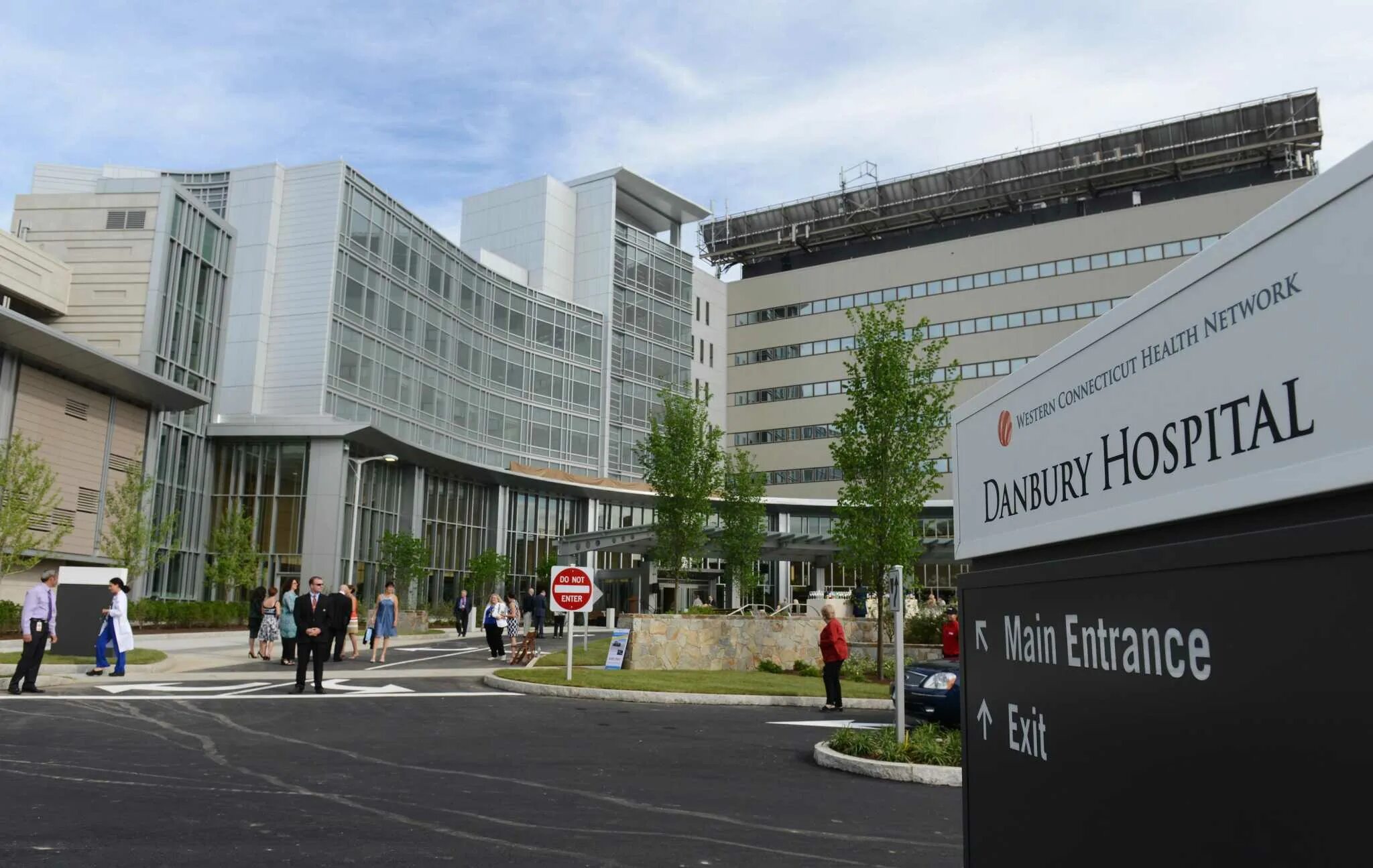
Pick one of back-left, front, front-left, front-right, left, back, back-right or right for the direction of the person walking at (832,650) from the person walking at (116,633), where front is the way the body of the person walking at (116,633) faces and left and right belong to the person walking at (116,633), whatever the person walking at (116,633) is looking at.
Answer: back-left

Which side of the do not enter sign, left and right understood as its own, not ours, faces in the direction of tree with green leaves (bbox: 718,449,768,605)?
back

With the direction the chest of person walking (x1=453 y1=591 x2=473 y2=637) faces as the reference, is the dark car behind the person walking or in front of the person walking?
in front

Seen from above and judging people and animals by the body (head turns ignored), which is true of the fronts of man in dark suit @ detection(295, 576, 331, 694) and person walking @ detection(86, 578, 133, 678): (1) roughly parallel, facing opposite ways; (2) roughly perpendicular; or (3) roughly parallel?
roughly perpendicular

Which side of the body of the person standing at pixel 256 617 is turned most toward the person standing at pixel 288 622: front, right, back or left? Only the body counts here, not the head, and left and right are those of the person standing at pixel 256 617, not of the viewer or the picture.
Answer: right

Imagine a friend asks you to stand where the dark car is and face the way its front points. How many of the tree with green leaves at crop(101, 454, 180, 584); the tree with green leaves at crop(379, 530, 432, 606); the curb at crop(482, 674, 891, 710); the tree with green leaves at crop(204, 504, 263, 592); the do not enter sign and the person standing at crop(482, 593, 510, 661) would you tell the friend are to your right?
6

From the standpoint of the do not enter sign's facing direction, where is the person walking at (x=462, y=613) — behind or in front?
behind

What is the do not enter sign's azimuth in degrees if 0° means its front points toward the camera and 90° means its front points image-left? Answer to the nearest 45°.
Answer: approximately 0°

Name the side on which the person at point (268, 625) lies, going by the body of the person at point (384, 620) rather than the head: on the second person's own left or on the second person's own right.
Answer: on the second person's own right
